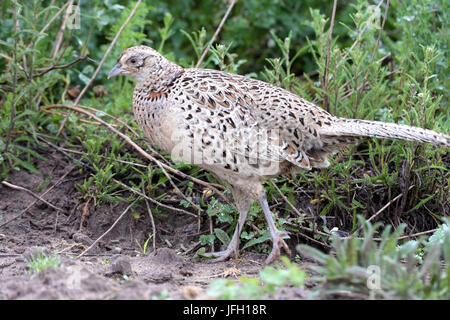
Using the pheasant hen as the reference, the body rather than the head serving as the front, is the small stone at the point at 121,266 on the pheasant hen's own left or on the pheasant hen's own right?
on the pheasant hen's own left

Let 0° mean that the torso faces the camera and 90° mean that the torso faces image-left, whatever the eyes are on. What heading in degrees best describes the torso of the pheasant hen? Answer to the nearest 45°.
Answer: approximately 90°

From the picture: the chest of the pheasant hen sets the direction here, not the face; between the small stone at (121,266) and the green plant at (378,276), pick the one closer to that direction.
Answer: the small stone

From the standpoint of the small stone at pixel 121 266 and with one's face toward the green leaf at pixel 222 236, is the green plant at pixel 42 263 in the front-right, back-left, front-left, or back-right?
back-left

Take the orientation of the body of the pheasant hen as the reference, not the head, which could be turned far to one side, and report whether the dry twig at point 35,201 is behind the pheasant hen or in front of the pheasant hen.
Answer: in front

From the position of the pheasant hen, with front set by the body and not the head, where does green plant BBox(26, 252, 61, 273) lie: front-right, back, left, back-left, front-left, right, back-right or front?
front-left
